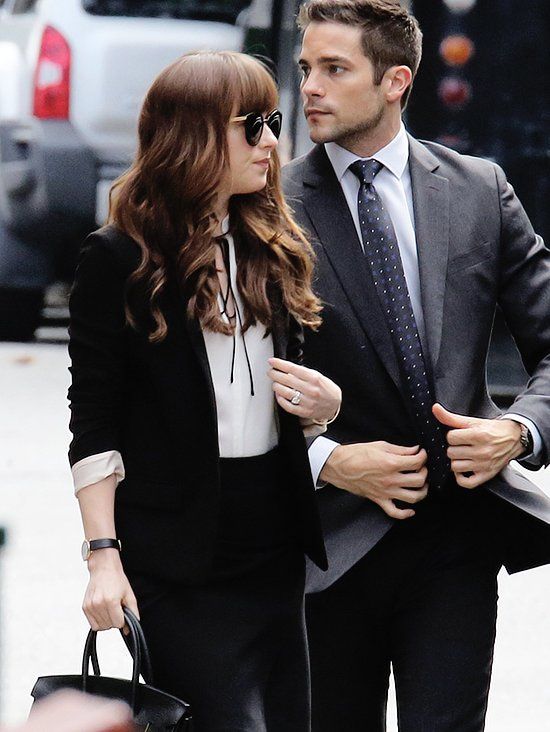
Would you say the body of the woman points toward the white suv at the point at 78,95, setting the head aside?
no

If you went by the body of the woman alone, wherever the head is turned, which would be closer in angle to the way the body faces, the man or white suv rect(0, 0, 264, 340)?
the man

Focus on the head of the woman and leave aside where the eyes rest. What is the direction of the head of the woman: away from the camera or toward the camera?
toward the camera

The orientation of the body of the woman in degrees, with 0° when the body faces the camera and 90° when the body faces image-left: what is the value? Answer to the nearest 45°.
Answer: approximately 315°

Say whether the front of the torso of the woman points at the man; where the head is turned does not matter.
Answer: no
